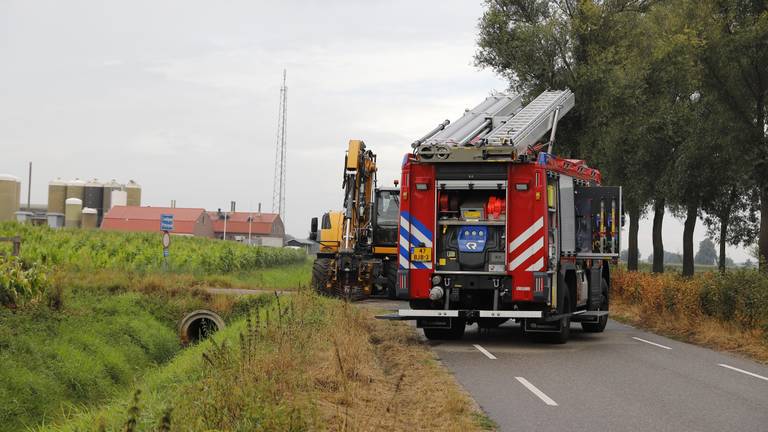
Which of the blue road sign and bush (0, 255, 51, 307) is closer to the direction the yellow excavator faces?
the bush

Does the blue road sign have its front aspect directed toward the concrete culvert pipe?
yes

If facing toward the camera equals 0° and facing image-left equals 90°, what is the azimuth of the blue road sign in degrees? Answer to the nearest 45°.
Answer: approximately 0°

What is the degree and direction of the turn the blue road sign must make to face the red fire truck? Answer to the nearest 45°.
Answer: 0° — it already faces it

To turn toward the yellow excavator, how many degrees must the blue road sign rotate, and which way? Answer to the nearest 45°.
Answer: approximately 45° to its left

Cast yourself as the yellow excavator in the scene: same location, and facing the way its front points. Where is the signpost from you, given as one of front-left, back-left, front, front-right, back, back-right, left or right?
back-right

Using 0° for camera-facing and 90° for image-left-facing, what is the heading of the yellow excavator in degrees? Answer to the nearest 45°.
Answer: approximately 0°

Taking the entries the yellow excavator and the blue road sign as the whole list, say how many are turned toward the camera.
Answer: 2

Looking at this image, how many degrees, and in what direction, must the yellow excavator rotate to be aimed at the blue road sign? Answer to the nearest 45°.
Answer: approximately 135° to its right

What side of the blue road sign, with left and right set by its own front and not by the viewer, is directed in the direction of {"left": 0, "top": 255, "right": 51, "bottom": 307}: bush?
front
